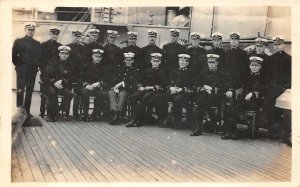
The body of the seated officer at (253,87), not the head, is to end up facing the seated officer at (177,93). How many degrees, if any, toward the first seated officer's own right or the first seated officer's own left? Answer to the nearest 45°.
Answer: approximately 45° to the first seated officer's own right

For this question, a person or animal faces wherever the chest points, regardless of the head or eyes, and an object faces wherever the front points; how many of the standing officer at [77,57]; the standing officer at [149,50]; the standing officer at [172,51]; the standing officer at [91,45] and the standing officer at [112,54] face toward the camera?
5

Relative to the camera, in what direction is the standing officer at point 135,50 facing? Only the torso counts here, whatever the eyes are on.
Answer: toward the camera

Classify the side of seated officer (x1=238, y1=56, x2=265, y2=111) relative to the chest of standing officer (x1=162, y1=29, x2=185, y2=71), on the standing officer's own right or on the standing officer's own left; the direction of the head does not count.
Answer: on the standing officer's own left

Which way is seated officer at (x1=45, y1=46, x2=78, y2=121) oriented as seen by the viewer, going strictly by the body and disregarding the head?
toward the camera

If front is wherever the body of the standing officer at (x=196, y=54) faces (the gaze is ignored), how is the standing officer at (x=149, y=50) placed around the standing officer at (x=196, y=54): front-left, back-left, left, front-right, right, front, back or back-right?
right

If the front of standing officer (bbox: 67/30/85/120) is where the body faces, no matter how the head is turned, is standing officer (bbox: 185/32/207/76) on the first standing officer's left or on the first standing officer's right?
on the first standing officer's left

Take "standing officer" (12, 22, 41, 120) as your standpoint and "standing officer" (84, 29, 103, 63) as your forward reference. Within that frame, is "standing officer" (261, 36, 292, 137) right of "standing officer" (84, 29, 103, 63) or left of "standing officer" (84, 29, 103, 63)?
right

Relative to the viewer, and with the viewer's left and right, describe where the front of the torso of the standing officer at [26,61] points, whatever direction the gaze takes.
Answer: facing the viewer

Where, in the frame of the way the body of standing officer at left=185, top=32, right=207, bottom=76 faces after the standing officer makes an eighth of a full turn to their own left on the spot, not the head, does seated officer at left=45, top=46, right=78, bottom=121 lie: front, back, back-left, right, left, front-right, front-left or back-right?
back-right
